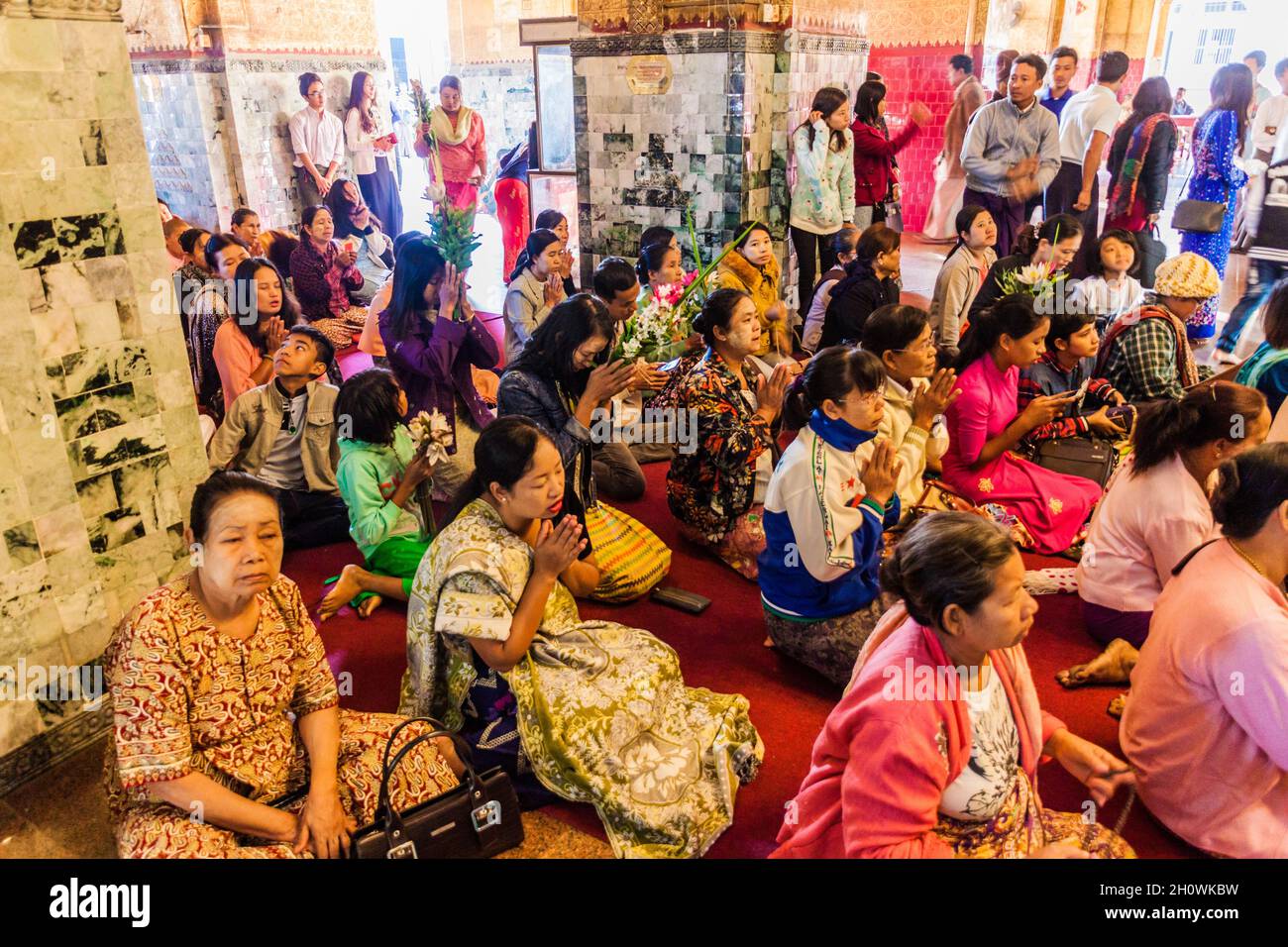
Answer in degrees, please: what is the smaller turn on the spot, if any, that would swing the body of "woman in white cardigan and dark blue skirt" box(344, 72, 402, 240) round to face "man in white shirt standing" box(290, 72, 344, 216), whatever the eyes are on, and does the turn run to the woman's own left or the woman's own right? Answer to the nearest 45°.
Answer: approximately 90° to the woman's own right

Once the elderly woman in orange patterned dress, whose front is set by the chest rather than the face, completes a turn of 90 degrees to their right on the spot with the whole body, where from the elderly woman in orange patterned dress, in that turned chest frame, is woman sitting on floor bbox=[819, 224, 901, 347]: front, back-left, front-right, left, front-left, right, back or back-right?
back

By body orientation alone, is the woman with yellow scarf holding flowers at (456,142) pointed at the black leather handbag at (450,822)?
yes

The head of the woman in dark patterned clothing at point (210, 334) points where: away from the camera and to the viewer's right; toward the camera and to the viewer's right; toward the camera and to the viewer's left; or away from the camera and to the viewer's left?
toward the camera and to the viewer's right

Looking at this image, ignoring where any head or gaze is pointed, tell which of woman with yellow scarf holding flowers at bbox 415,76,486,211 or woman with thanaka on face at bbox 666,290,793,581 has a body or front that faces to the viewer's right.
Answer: woman with thanaka on face at bbox 666,290,793,581

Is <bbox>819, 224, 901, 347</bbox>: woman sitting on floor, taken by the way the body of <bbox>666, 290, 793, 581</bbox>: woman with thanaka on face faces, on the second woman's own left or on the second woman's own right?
on the second woman's own left

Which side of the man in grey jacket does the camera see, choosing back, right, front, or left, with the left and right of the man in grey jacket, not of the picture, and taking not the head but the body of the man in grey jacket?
front

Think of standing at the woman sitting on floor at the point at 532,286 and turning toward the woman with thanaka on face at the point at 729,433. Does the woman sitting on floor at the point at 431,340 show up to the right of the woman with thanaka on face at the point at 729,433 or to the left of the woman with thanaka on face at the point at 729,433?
right

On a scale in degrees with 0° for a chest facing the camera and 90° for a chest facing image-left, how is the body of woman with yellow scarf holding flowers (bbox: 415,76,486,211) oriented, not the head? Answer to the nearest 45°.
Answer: approximately 0°

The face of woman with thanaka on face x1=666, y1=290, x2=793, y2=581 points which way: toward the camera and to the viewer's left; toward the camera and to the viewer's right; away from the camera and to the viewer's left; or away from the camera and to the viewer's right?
toward the camera and to the viewer's right

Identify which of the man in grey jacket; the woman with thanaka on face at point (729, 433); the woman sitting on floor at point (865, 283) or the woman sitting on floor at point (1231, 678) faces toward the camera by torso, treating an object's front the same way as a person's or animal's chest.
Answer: the man in grey jacket

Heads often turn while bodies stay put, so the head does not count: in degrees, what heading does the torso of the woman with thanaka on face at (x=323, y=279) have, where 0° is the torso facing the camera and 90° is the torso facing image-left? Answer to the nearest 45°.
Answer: approximately 315°

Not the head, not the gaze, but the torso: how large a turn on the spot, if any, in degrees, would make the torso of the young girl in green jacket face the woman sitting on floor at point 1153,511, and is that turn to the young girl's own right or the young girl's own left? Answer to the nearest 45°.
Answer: approximately 45° to the young girl's own right
